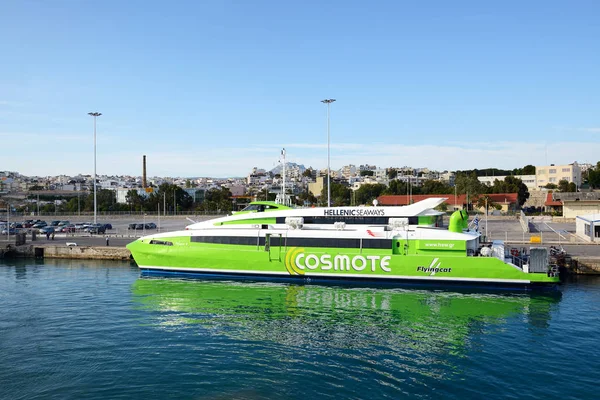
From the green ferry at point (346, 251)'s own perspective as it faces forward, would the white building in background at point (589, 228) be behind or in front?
behind

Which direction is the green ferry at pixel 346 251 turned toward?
to the viewer's left
